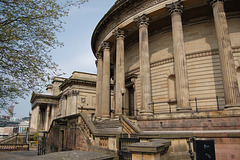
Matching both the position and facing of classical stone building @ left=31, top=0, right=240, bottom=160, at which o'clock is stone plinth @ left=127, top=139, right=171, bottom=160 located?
The stone plinth is roughly at 11 o'clock from the classical stone building.

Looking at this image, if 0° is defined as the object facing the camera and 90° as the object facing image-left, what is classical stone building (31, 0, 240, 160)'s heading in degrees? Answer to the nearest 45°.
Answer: approximately 45°
